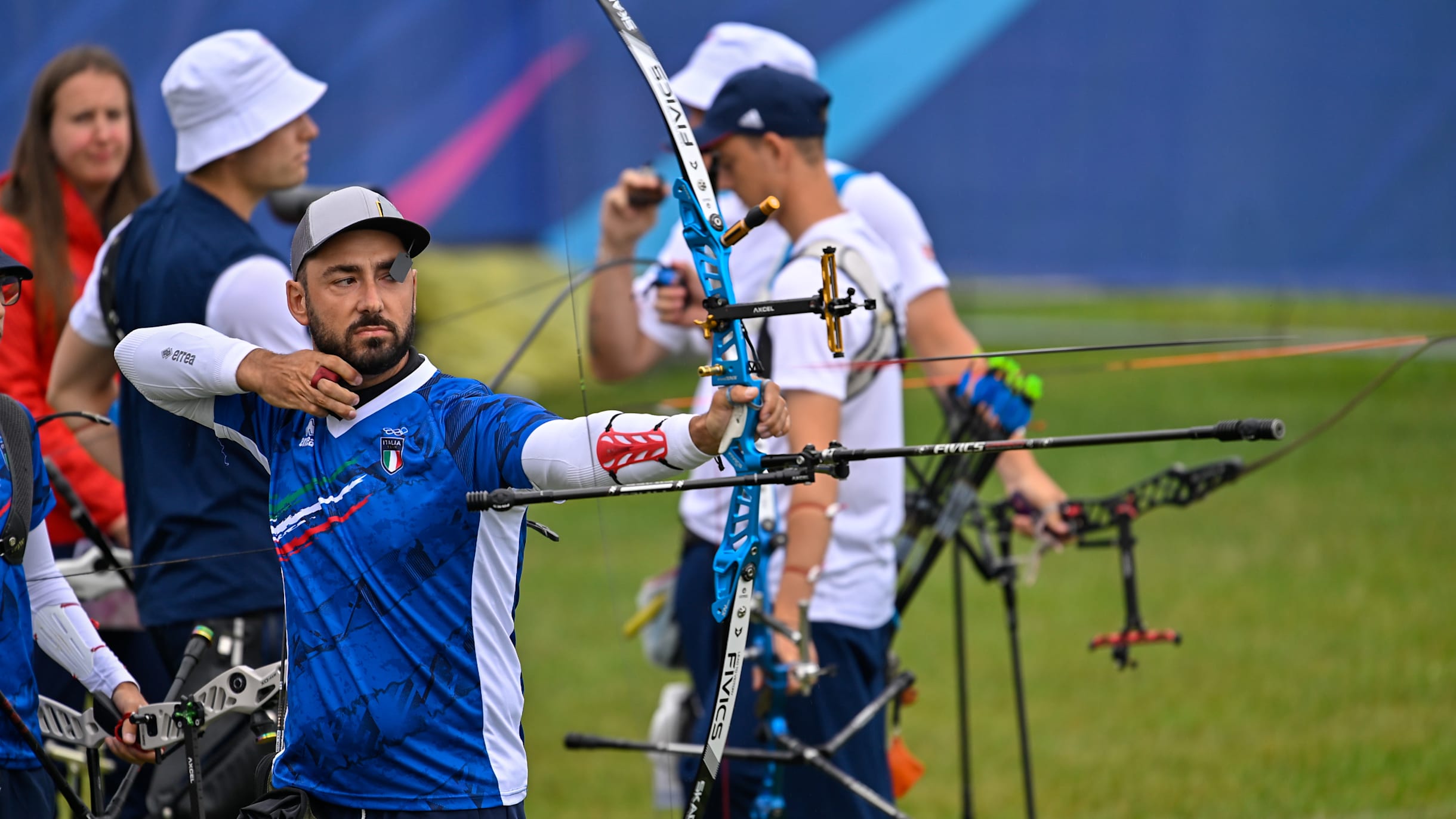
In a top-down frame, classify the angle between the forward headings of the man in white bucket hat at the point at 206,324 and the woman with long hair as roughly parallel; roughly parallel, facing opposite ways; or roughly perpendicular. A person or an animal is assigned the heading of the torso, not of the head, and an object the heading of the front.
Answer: roughly perpendicular

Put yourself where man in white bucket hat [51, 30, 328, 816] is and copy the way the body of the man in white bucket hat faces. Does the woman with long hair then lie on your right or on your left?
on your left

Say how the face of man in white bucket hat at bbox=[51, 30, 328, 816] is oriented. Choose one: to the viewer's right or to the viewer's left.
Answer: to the viewer's right

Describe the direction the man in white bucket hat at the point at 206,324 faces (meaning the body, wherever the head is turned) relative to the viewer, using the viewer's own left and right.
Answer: facing away from the viewer and to the right of the viewer
